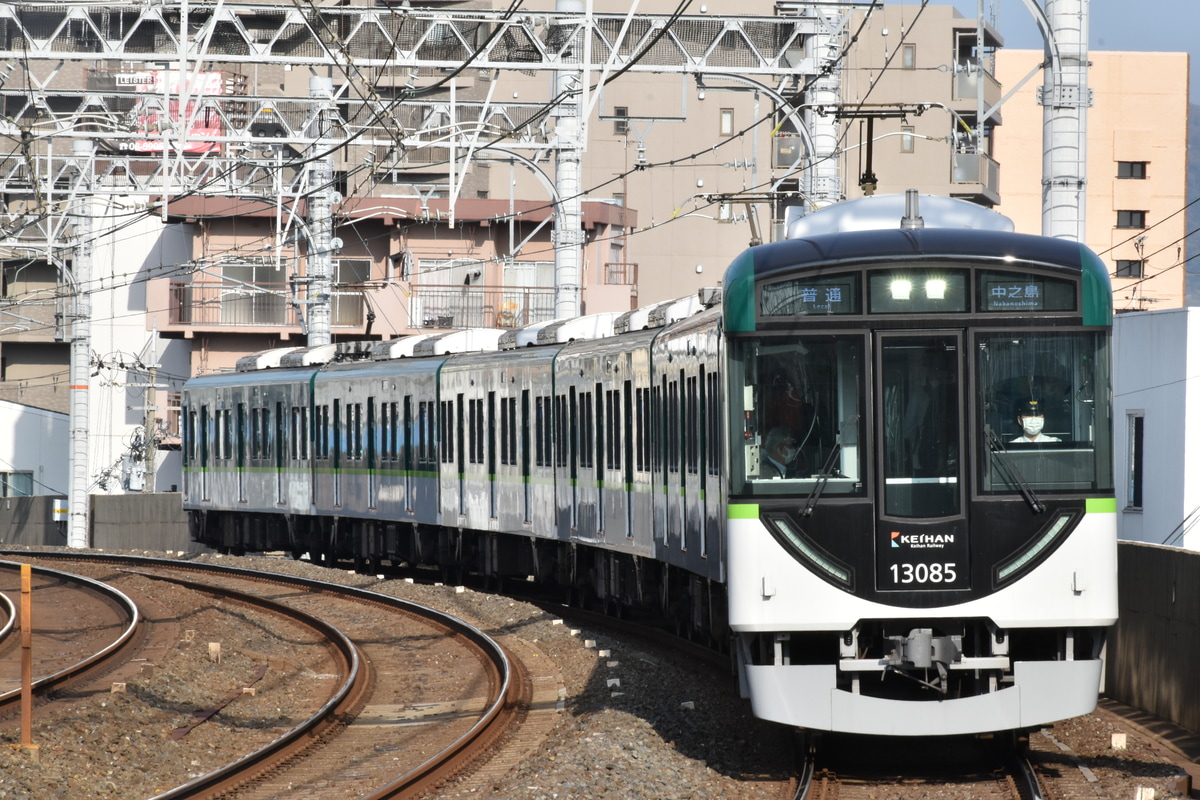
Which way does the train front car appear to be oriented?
toward the camera

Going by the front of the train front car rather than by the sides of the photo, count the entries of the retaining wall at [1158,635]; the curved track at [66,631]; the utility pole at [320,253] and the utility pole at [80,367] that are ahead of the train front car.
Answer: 0

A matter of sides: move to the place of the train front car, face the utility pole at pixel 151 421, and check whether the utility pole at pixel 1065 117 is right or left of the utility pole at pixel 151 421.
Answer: right

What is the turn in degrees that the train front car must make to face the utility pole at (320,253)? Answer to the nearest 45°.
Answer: approximately 135° to its right

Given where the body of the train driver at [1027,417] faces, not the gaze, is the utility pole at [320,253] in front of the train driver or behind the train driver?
behind

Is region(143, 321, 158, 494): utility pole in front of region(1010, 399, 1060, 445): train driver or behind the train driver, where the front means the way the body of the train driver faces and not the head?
behind

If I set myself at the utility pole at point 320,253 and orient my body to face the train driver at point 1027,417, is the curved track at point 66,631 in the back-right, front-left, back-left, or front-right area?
front-right

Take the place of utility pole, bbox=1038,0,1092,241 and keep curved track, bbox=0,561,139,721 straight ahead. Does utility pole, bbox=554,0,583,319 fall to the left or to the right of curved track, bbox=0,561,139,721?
right

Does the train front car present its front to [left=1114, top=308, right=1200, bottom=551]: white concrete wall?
no

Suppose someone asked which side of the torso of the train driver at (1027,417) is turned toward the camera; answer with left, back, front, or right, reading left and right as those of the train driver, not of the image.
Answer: front

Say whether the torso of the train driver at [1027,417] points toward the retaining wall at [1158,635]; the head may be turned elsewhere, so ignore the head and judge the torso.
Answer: no
